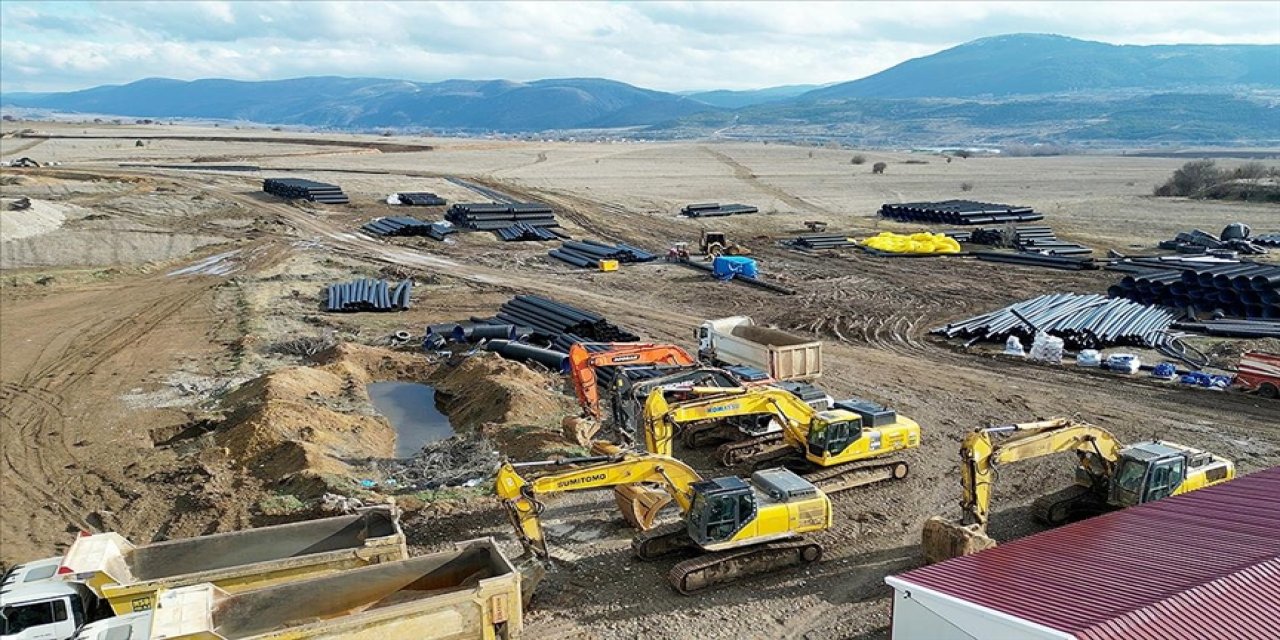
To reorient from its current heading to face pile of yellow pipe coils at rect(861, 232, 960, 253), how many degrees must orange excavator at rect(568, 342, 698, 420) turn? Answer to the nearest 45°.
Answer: approximately 135° to its right

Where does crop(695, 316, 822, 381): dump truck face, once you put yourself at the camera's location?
facing away from the viewer and to the left of the viewer

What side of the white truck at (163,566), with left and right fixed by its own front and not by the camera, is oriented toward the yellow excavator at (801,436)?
back

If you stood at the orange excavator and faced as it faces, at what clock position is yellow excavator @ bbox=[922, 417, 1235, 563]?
The yellow excavator is roughly at 7 o'clock from the orange excavator.

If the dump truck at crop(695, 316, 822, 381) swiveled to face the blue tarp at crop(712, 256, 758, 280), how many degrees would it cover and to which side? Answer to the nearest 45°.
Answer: approximately 45° to its right

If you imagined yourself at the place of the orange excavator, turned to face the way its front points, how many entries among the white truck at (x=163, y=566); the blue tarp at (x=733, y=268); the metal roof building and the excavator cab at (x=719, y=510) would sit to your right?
1

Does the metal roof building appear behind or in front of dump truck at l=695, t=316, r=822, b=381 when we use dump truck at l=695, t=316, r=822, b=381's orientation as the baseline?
behind

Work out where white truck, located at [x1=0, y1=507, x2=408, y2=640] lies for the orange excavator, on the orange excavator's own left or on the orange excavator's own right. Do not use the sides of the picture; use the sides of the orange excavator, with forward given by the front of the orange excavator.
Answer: on the orange excavator's own left

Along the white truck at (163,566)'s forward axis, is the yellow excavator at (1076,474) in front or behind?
behind

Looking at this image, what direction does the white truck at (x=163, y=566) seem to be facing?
to the viewer's left

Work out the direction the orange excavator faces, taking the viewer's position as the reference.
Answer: facing to the left of the viewer

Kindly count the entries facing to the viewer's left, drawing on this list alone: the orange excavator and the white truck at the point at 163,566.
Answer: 2
